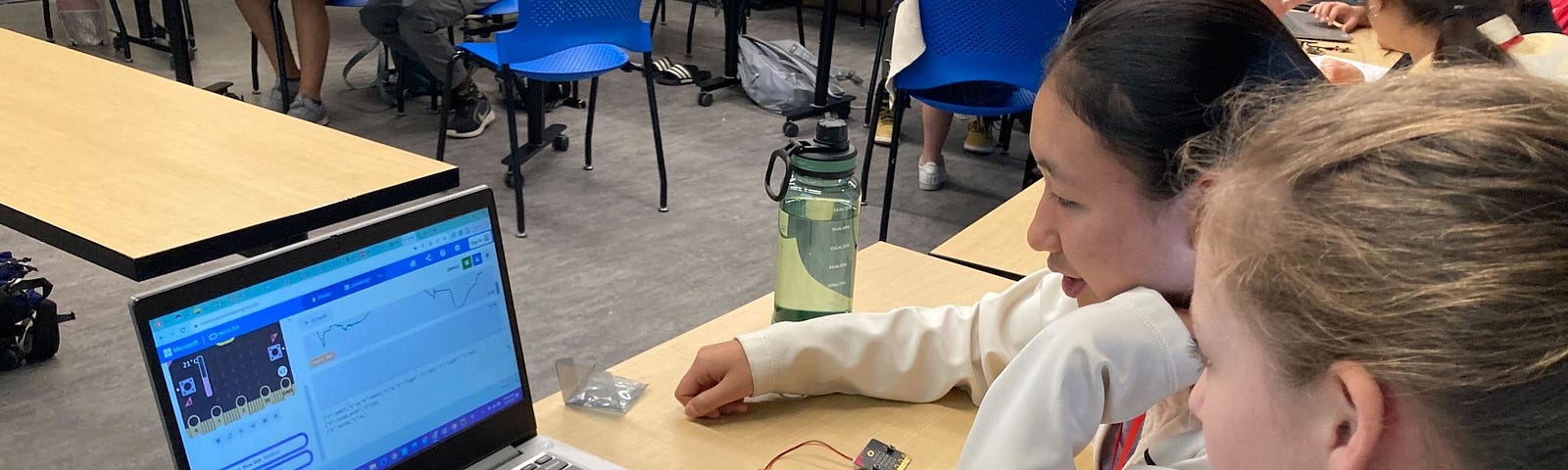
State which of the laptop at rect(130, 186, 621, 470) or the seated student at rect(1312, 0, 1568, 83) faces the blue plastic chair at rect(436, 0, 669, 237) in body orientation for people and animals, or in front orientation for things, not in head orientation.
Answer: the seated student

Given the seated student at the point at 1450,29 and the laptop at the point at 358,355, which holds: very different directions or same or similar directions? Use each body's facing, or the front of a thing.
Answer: very different directions

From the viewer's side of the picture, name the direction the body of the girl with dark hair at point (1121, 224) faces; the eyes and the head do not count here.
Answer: to the viewer's left

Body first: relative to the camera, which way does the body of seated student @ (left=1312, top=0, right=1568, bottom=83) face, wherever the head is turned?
to the viewer's left

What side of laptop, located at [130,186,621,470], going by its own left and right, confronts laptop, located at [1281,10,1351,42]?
left

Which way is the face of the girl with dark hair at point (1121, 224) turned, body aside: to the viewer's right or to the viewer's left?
to the viewer's left

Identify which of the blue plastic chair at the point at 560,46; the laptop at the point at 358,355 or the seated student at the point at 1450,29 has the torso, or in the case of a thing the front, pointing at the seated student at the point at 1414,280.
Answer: the laptop

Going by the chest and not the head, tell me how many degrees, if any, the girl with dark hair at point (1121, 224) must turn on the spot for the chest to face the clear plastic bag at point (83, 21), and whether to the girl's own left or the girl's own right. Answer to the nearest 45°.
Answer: approximately 45° to the girl's own right
